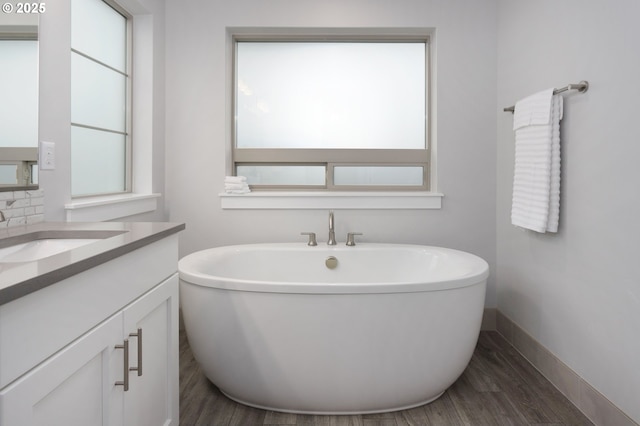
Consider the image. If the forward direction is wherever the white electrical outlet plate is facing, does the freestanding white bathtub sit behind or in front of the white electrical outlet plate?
in front

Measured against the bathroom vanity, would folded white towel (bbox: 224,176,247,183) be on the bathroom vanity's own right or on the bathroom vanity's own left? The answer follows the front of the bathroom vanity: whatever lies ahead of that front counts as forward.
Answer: on the bathroom vanity's own left

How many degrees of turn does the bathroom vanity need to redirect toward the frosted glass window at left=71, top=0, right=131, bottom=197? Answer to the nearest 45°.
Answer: approximately 135° to its left

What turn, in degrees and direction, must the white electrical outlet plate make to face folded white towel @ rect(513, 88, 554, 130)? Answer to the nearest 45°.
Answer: approximately 45° to its left

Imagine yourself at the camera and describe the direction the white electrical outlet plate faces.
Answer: facing the viewer and to the right of the viewer

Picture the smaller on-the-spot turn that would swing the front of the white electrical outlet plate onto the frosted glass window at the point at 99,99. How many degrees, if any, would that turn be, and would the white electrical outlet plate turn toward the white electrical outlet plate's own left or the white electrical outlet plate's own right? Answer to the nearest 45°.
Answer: approximately 135° to the white electrical outlet plate's own left

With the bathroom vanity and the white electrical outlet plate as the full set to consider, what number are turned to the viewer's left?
0

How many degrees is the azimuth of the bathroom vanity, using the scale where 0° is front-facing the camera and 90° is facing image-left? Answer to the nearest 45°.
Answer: approximately 315°

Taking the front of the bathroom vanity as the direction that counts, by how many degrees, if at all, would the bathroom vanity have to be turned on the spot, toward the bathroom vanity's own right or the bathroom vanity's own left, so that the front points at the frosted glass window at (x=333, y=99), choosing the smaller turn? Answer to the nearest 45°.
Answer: approximately 90° to the bathroom vanity's own left
